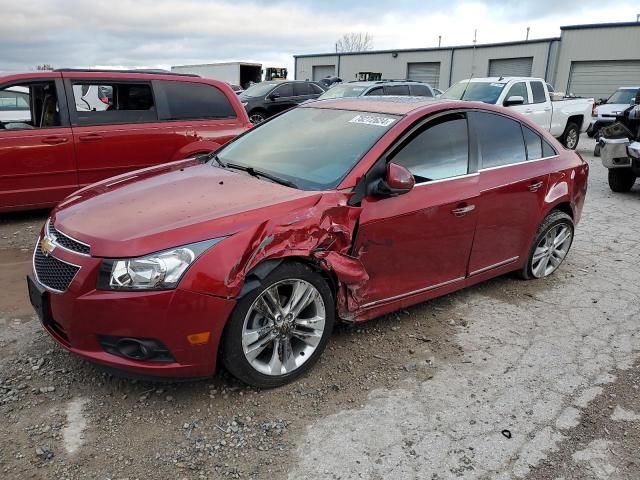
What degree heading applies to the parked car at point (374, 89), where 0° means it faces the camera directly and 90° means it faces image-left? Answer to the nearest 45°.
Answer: approximately 45°

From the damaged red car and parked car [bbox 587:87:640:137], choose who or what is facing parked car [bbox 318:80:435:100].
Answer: parked car [bbox 587:87:640:137]

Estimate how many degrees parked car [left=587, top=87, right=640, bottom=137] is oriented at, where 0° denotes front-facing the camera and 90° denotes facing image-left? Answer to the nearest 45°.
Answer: approximately 45°

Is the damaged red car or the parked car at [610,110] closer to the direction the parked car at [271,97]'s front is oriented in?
the damaged red car

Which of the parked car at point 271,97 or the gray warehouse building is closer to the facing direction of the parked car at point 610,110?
the parked car
